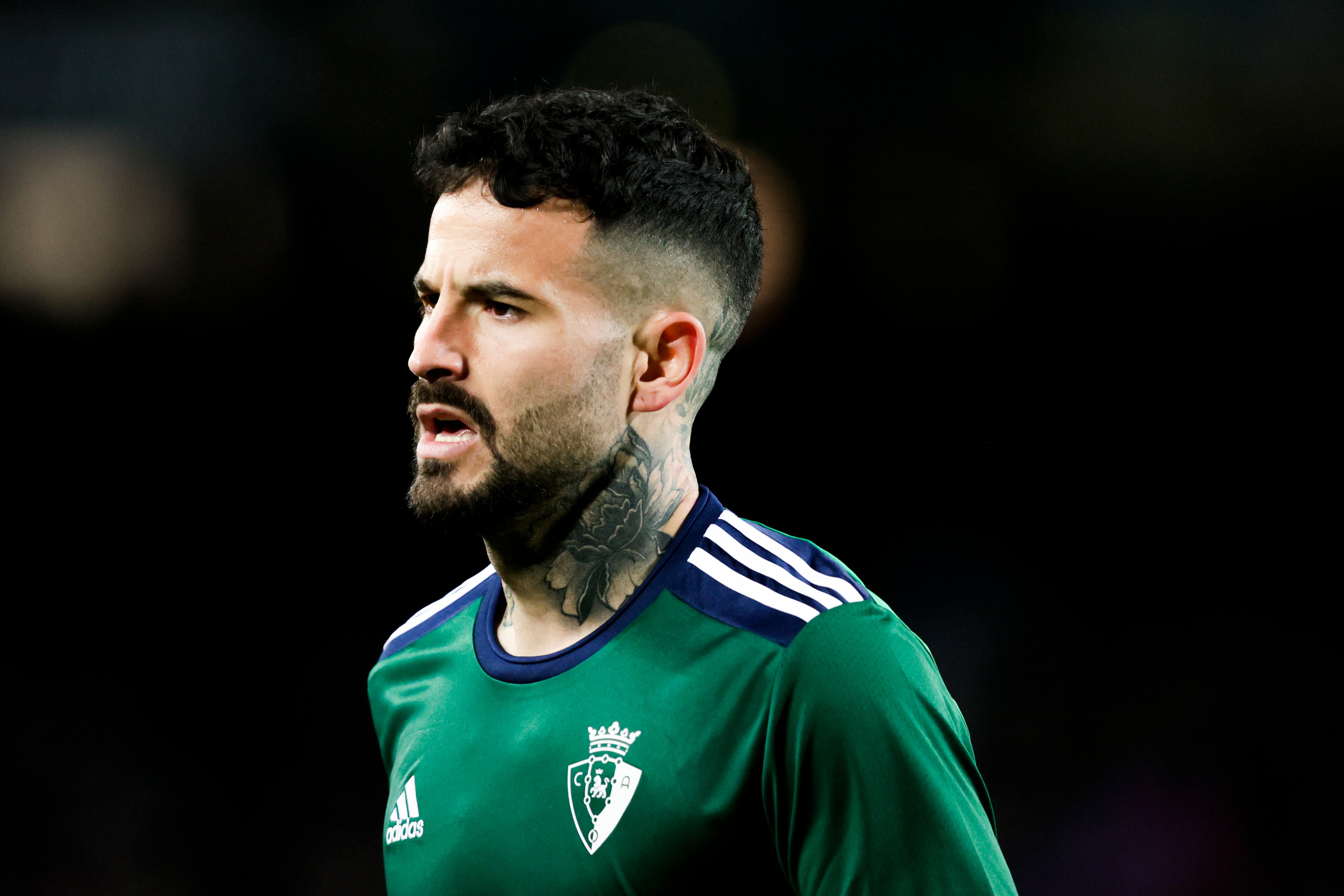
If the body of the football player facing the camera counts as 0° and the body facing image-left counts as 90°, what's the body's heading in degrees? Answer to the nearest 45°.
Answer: approximately 45°
